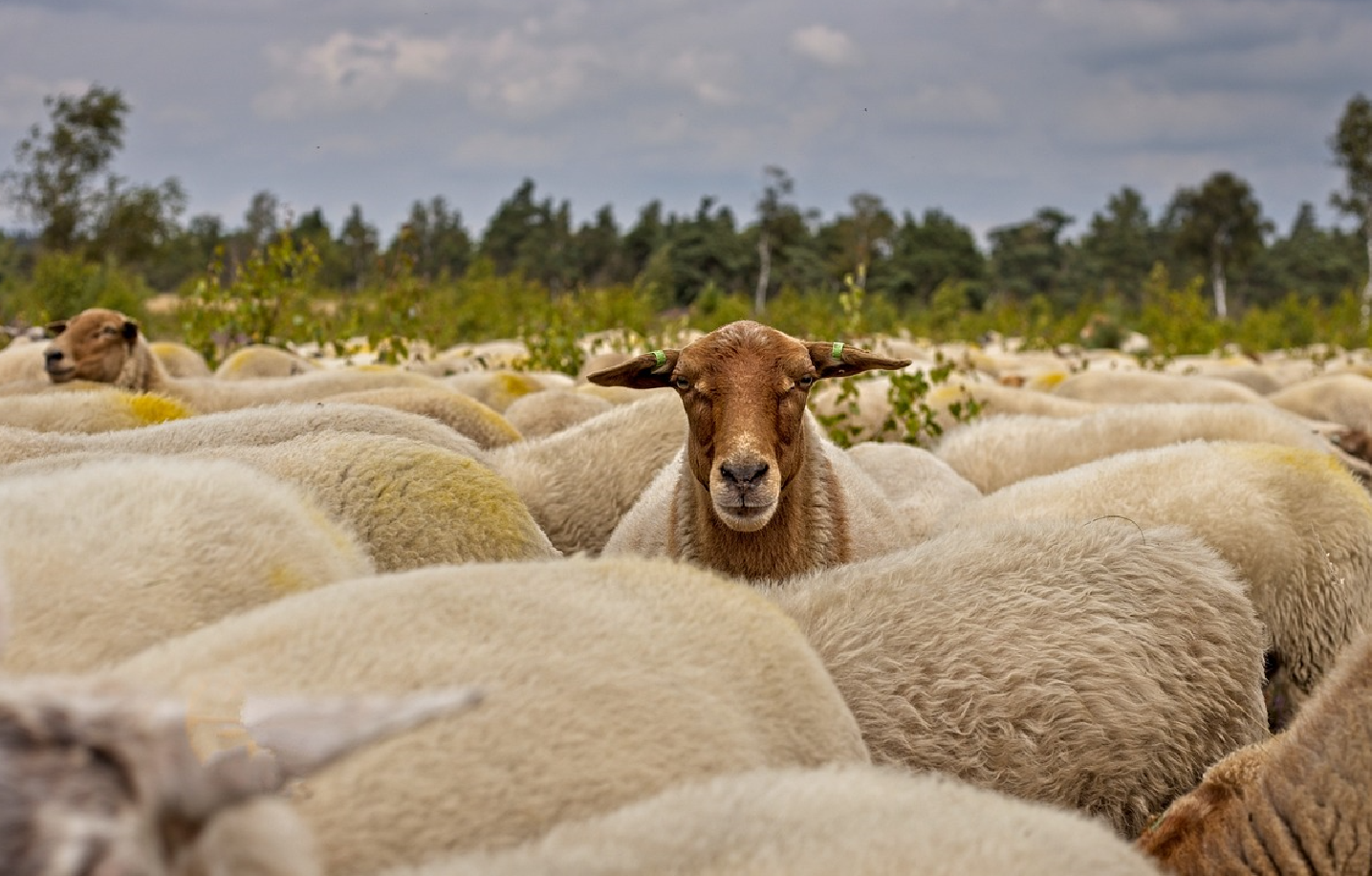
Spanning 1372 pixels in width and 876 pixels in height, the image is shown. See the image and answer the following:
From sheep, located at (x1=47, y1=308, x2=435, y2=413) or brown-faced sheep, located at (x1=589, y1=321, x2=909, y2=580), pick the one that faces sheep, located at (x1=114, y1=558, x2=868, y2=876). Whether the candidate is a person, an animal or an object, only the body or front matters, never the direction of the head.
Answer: the brown-faced sheep

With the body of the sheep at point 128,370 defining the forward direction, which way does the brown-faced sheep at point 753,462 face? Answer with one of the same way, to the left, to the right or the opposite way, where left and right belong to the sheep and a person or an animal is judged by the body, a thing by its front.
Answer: to the left

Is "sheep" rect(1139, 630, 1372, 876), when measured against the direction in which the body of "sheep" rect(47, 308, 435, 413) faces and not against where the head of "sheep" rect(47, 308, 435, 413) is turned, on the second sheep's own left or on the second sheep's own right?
on the second sheep's own left

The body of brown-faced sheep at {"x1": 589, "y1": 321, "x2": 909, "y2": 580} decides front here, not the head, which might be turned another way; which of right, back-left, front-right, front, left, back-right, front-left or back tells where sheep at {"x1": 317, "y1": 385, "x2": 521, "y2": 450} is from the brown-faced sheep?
back-right

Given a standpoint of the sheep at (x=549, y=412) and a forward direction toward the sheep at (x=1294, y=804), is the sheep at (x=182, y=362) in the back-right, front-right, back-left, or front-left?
back-right

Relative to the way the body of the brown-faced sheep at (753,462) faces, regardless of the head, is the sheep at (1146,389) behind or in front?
behind

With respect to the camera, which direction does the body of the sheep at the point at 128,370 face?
to the viewer's left

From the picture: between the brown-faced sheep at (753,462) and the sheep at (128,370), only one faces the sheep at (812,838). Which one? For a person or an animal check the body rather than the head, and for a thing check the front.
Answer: the brown-faced sheep
